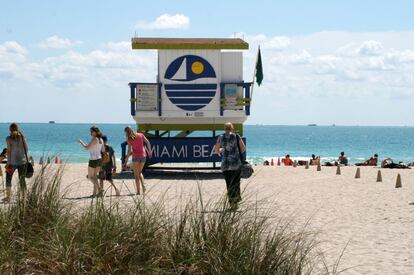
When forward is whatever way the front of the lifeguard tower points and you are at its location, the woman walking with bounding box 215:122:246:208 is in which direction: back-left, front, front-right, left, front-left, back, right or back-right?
back

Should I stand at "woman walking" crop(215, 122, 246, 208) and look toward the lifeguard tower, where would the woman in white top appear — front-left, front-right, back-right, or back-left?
front-left

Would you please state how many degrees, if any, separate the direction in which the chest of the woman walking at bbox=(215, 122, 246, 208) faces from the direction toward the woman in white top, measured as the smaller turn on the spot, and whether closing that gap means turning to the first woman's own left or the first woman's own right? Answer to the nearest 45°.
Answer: approximately 45° to the first woman's own left

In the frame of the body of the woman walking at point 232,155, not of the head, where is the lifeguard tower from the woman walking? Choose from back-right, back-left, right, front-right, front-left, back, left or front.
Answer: front

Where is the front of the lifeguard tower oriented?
away from the camera

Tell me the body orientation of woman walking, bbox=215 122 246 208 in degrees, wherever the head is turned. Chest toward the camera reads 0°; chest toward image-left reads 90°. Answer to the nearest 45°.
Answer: approximately 180°

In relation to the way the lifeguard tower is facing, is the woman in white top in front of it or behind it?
behind

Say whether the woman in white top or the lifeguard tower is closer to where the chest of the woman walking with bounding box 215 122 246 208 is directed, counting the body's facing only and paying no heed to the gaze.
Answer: the lifeguard tower
